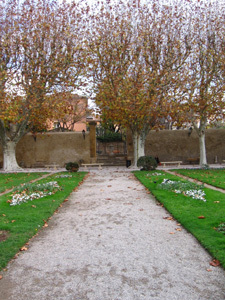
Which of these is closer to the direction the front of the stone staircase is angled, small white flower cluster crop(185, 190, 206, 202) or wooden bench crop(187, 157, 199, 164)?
the small white flower cluster

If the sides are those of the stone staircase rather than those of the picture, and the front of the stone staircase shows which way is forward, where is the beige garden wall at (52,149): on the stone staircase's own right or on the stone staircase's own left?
on the stone staircase's own right

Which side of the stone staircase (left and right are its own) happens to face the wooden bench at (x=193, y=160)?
left

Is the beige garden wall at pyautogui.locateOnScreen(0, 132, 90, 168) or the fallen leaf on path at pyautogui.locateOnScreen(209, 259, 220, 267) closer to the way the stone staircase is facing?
the fallen leaf on path

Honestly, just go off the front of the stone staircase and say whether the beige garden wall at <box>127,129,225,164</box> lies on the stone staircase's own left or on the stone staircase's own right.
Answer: on the stone staircase's own left

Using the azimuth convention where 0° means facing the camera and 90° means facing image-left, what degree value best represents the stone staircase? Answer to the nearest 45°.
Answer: approximately 0°
